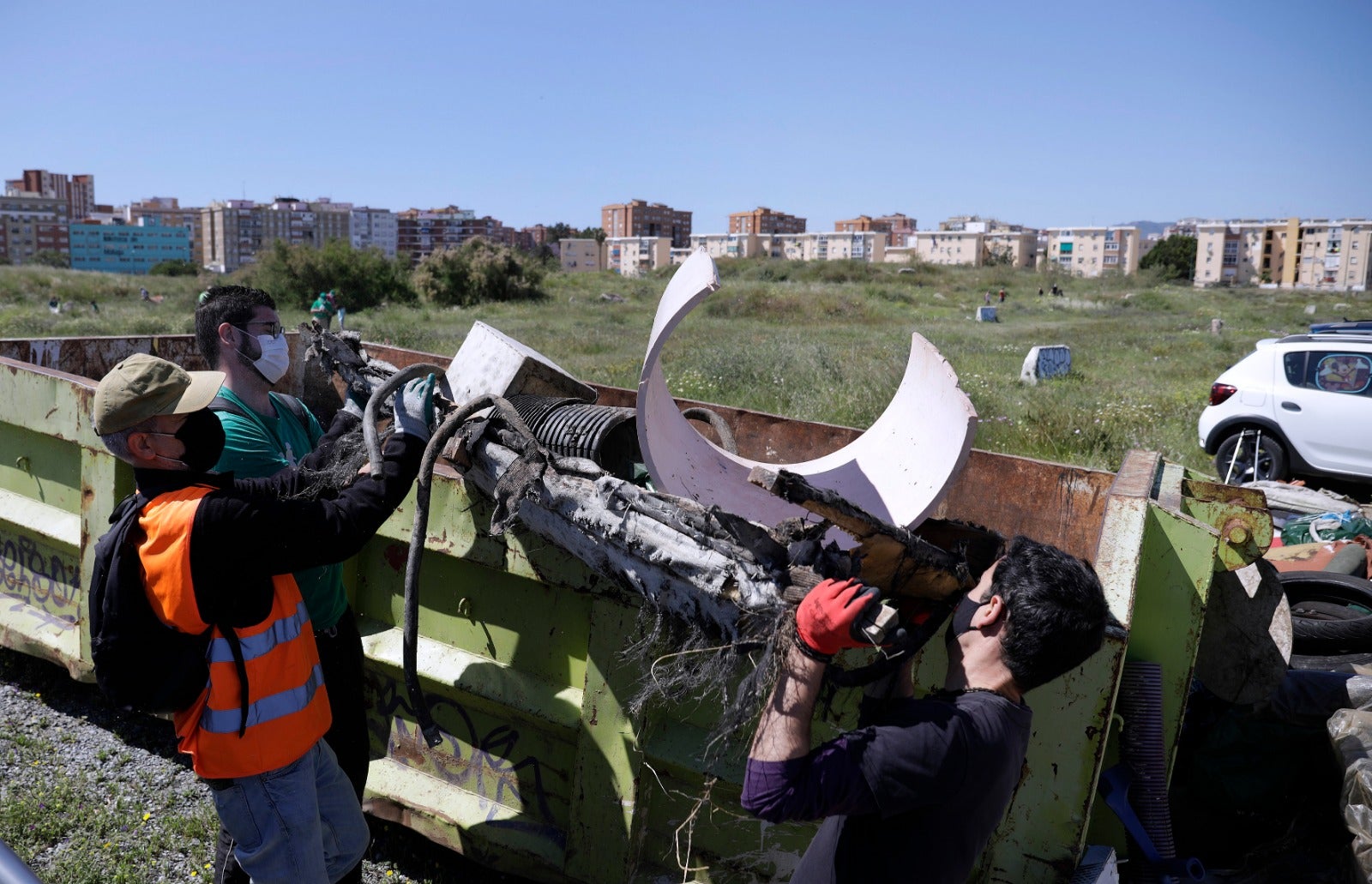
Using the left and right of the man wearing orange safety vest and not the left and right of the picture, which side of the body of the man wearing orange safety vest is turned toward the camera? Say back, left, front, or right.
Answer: right

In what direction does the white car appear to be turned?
to the viewer's right

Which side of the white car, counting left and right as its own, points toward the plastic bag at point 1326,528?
right

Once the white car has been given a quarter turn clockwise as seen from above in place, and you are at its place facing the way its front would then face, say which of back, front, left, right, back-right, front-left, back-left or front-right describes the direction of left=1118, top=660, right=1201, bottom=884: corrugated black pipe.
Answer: front

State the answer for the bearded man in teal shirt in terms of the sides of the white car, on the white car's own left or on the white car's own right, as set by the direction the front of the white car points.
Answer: on the white car's own right

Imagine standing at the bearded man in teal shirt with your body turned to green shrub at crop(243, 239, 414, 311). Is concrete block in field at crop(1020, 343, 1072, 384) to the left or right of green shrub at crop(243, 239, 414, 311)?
right

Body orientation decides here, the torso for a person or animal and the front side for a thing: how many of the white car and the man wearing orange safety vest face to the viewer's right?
2

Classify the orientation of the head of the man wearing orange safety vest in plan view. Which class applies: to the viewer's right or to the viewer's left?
to the viewer's right

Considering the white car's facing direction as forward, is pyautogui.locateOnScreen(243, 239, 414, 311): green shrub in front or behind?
behind

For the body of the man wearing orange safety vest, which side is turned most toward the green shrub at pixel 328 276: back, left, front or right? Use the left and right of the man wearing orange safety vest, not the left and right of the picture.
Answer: left
